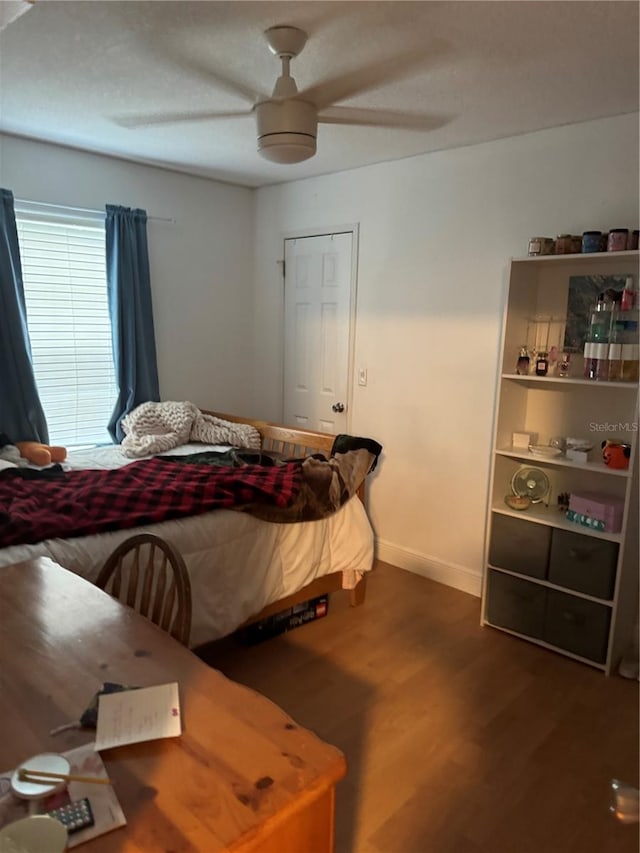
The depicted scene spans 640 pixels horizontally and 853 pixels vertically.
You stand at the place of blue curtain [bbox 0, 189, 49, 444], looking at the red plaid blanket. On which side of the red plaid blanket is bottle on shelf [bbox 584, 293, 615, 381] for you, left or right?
left

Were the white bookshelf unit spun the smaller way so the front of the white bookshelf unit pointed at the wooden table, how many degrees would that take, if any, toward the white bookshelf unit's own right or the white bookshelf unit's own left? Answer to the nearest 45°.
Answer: approximately 45° to the white bookshelf unit's own left

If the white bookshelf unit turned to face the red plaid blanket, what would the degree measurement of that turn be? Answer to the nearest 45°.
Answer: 0° — it already faces it

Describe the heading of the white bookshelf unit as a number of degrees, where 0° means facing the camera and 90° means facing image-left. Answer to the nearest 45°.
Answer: approximately 45°

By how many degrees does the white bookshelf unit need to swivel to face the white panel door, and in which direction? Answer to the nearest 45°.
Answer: approximately 90° to its right

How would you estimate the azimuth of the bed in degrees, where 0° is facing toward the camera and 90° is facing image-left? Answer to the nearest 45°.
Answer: approximately 225°

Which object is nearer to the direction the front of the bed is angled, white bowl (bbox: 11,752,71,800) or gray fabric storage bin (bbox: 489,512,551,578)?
the gray fabric storage bin

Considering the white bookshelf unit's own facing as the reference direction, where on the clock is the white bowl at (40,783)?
The white bowl is roughly at 11 o'clock from the white bookshelf unit.
